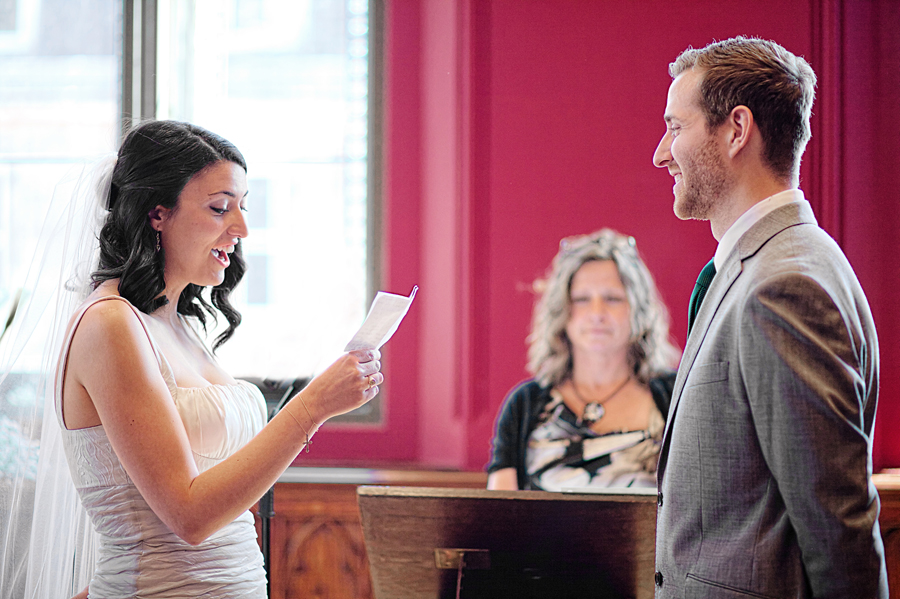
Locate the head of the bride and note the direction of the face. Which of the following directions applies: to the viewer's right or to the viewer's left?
to the viewer's right

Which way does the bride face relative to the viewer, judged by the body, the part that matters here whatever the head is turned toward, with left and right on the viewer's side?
facing to the right of the viewer

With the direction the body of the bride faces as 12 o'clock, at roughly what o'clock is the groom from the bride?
The groom is roughly at 1 o'clock from the bride.

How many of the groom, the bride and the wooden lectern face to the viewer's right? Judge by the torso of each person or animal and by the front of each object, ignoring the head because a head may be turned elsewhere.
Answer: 1

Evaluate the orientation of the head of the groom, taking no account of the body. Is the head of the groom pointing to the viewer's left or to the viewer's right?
to the viewer's left

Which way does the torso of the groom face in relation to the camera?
to the viewer's left
